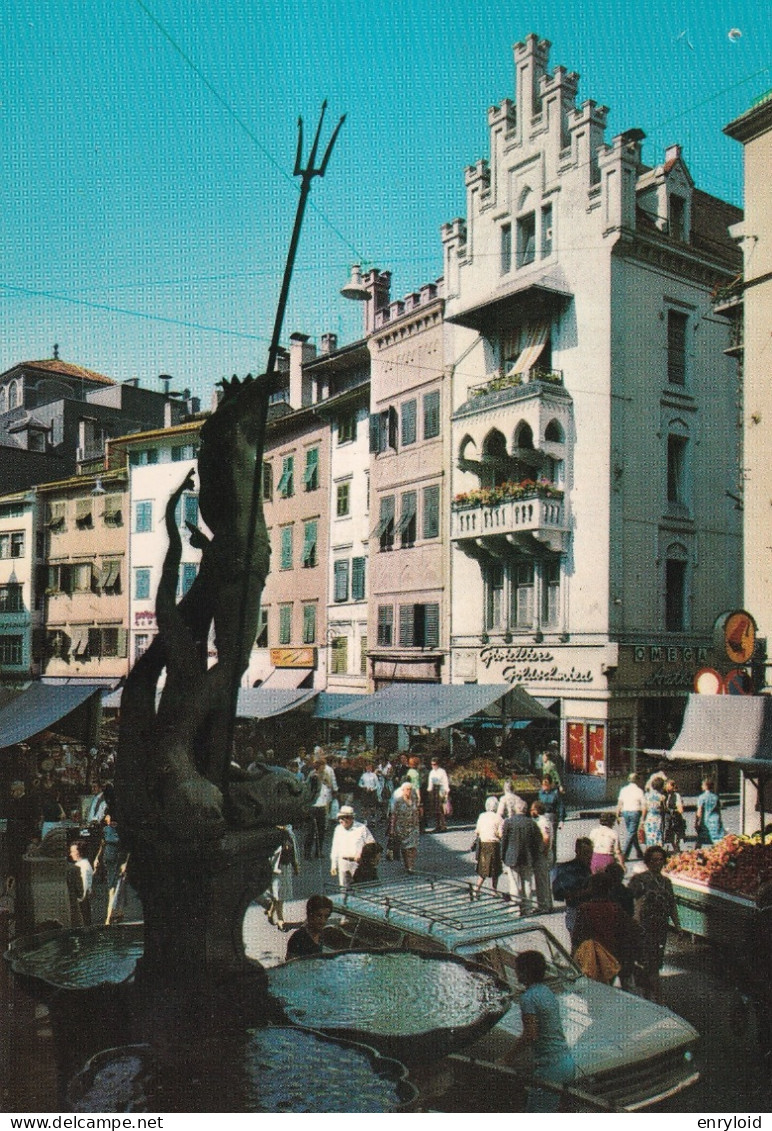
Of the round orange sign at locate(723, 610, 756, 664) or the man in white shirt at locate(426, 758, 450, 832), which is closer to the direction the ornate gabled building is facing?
the man in white shirt

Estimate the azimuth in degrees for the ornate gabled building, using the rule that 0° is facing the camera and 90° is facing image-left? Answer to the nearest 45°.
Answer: approximately 45°

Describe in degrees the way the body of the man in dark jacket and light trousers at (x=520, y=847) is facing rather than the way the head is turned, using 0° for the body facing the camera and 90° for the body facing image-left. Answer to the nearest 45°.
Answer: approximately 180°

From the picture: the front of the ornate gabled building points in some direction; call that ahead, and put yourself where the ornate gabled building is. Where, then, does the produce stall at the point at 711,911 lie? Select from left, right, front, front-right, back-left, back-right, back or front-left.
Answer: front-left

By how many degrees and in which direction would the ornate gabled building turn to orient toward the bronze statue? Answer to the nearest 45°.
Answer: approximately 45° to its left

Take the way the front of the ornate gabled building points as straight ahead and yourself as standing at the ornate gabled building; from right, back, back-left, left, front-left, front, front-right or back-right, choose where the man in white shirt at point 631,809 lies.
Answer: front-left

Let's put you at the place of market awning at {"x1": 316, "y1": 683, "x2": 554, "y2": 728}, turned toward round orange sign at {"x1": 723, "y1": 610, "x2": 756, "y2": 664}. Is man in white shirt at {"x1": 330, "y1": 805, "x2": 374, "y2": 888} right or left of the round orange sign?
right

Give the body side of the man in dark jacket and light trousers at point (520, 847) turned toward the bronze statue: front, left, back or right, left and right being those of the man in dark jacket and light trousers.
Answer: back

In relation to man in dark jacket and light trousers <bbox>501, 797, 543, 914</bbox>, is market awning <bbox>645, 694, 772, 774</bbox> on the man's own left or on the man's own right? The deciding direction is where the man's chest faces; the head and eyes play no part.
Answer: on the man's own right

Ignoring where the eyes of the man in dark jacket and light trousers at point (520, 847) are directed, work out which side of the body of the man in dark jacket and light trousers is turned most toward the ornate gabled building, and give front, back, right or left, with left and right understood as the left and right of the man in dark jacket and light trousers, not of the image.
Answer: front

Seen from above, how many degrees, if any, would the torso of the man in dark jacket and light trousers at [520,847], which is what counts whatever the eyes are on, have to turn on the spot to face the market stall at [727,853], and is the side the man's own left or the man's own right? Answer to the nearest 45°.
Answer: approximately 90° to the man's own right
